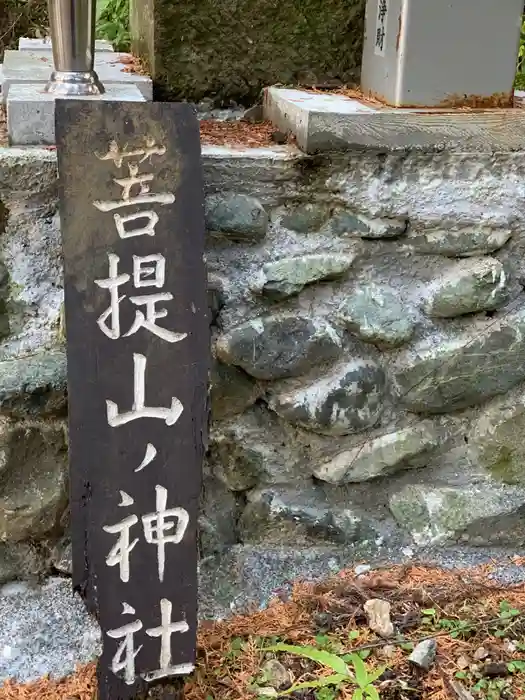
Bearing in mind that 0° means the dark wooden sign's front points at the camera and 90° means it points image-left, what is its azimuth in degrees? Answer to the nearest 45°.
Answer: approximately 0°

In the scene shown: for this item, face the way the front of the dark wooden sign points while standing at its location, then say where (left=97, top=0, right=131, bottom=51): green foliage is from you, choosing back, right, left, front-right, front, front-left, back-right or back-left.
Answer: back

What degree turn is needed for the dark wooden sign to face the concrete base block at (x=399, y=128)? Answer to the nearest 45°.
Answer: approximately 135° to its left

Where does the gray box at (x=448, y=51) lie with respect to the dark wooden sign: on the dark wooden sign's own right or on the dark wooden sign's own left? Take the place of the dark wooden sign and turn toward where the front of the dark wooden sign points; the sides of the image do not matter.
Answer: on the dark wooden sign's own left

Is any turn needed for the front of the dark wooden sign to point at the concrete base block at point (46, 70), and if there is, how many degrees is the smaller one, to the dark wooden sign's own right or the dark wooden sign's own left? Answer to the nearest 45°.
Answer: approximately 180°
